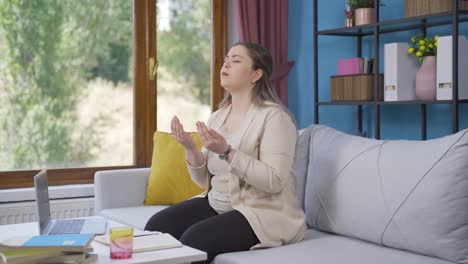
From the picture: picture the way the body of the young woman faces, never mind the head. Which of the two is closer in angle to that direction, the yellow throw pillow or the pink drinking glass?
the pink drinking glass

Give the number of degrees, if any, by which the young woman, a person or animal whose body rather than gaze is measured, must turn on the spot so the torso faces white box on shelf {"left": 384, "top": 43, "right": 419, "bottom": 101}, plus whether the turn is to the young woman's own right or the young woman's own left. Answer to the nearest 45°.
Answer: approximately 180°

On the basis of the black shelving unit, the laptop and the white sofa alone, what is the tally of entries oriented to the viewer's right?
1

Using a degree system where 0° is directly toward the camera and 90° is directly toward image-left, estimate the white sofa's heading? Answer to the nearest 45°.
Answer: approximately 45°

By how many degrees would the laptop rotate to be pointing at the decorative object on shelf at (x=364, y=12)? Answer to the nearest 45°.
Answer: approximately 45° to its left

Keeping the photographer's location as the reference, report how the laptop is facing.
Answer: facing to the right of the viewer

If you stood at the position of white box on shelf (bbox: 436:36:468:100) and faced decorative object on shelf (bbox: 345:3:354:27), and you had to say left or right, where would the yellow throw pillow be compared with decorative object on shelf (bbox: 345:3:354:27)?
left

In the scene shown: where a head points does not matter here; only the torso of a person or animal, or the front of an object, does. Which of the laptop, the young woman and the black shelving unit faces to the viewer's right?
the laptop

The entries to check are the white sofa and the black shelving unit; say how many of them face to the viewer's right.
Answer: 0

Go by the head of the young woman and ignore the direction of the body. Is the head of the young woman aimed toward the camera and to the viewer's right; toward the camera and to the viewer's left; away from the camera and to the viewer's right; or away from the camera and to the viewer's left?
toward the camera and to the viewer's left

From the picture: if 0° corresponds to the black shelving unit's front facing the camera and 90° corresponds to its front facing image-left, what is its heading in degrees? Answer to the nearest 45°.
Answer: approximately 45°

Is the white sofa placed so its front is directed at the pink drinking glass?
yes

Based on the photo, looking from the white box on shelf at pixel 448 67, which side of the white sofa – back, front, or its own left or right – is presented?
back
